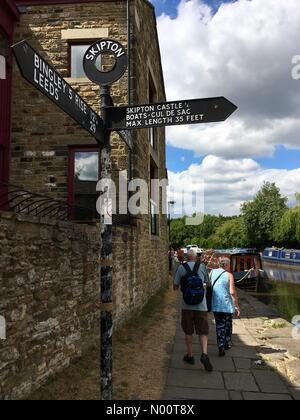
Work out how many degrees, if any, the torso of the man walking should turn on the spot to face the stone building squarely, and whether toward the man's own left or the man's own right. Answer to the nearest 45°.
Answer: approximately 45° to the man's own left

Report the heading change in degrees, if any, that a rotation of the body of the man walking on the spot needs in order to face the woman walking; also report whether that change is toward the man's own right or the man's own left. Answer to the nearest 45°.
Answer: approximately 45° to the man's own right

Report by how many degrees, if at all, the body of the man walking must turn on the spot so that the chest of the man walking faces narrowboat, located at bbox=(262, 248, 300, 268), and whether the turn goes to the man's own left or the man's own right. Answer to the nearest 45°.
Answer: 0° — they already face it

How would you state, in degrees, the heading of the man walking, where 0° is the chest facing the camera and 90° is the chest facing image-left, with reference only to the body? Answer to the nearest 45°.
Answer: approximately 180°

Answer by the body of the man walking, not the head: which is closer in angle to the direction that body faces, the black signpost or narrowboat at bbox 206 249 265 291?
the narrowboat
